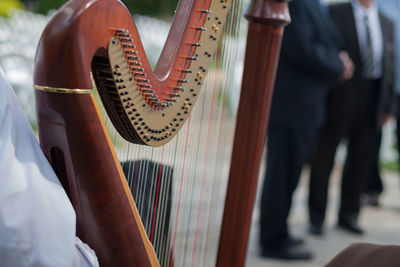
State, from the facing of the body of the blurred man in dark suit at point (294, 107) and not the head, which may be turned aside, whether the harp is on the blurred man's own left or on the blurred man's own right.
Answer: on the blurred man's own right

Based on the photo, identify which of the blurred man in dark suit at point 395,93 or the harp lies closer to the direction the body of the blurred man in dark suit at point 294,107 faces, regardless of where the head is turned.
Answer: the blurred man in dark suit

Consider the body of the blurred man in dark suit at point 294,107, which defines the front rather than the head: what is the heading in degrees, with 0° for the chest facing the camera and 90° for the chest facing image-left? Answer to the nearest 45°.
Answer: approximately 270°

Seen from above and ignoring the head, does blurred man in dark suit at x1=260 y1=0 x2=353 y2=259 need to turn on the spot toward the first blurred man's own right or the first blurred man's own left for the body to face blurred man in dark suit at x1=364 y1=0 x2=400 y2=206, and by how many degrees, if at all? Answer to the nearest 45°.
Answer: approximately 45° to the first blurred man's own left

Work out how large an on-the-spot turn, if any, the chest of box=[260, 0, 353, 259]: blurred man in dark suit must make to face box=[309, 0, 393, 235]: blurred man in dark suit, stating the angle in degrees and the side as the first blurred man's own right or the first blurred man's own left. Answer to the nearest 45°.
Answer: approximately 45° to the first blurred man's own left

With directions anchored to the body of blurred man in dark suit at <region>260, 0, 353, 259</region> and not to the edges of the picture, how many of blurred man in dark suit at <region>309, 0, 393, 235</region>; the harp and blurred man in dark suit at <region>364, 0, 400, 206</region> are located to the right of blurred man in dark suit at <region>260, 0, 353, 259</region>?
1

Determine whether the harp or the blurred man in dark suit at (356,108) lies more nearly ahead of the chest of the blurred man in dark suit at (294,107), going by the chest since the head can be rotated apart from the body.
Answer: the blurred man in dark suit
